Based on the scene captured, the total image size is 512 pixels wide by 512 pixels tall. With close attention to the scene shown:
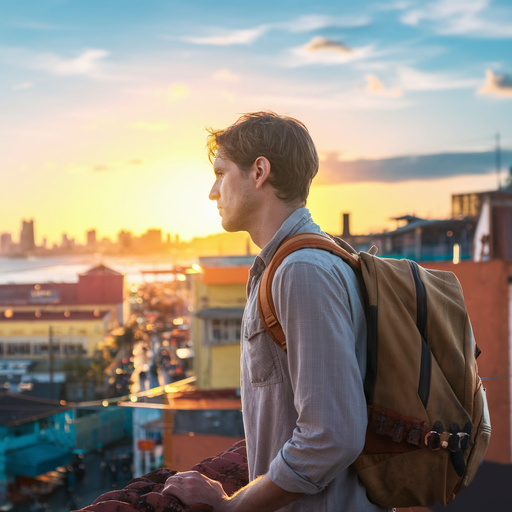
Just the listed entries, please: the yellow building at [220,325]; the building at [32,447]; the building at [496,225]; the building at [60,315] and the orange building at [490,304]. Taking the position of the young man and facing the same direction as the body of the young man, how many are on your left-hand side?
0

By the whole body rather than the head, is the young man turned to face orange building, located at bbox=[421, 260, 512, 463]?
no

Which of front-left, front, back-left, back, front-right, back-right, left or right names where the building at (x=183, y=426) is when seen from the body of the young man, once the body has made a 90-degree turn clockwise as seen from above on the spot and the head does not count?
front

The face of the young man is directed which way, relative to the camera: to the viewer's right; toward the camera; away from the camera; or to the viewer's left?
to the viewer's left

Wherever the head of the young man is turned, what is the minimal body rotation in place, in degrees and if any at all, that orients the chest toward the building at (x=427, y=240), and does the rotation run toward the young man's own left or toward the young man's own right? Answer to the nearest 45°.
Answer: approximately 90° to the young man's own right

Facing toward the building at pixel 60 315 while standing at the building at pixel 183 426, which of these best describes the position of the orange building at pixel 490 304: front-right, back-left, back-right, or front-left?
back-right

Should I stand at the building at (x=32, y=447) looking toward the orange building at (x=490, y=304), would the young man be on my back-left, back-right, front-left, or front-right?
front-right

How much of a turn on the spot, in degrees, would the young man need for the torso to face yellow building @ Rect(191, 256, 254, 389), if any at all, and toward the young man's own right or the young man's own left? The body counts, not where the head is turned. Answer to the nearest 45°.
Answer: approximately 90° to the young man's own right

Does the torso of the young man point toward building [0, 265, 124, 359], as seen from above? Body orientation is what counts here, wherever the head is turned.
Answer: no

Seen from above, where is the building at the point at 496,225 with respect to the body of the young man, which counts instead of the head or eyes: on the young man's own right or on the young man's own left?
on the young man's own right

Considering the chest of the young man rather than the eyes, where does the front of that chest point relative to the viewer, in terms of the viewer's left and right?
facing to the left of the viewer

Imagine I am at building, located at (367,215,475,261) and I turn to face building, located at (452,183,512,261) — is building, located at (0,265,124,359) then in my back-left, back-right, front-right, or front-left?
back-right

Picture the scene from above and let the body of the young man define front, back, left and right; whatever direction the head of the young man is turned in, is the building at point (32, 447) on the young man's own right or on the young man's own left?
on the young man's own right
